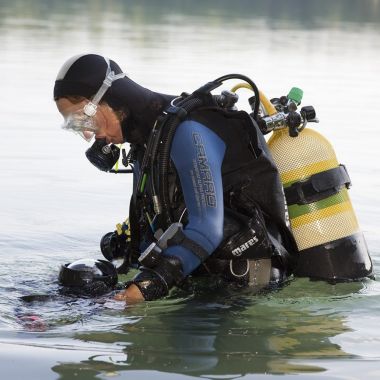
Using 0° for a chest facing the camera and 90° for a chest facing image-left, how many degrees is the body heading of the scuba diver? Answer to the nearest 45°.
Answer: approximately 90°

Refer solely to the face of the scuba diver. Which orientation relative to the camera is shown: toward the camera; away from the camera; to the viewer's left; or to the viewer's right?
to the viewer's left
